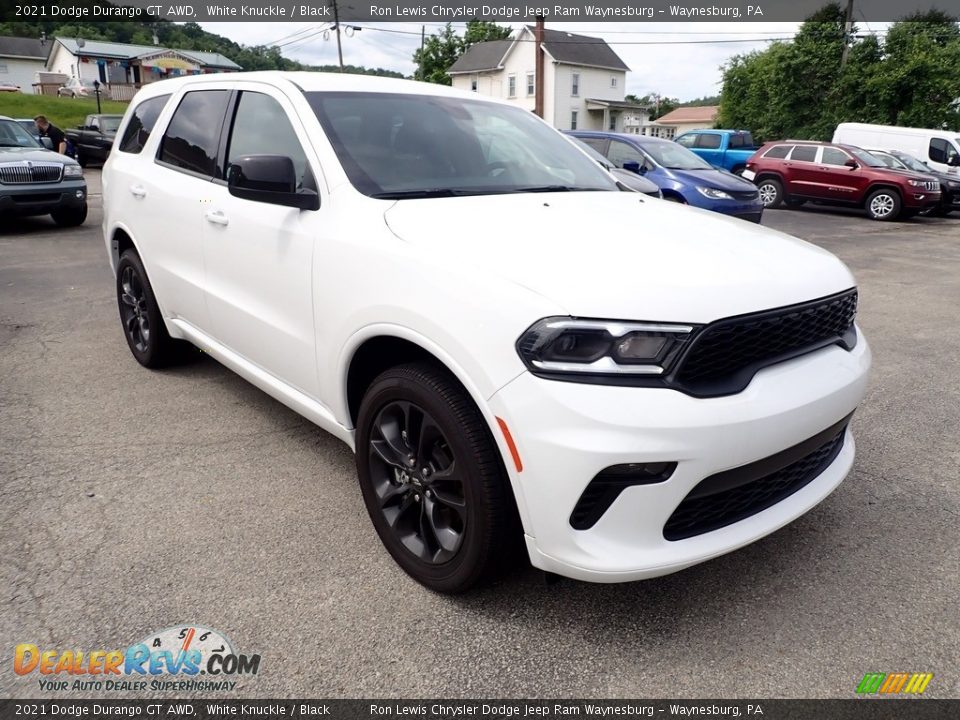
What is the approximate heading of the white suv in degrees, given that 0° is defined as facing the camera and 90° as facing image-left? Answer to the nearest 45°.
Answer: approximately 315°

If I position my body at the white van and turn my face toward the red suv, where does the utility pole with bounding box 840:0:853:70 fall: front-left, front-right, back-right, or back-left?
back-right

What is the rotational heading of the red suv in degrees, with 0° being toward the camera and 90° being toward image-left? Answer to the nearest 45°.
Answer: approximately 315°

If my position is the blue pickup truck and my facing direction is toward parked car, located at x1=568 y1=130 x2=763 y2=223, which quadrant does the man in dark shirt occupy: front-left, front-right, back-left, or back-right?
front-right

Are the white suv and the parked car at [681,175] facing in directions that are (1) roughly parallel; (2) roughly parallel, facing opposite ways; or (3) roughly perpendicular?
roughly parallel

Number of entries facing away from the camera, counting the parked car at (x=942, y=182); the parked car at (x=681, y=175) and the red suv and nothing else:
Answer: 0

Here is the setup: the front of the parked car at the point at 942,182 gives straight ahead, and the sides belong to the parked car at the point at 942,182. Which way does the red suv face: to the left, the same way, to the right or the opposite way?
the same way

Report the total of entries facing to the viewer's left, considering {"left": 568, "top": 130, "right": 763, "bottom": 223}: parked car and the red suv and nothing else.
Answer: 0

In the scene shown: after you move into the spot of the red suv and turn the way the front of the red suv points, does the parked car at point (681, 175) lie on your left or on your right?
on your right

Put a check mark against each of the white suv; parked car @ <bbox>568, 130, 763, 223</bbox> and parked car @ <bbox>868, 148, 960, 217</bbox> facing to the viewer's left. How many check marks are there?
0

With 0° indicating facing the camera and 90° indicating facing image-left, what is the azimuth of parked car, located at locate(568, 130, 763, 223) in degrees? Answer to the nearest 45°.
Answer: approximately 315°

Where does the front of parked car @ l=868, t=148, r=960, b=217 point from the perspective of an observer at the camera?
facing the viewer and to the right of the viewer
